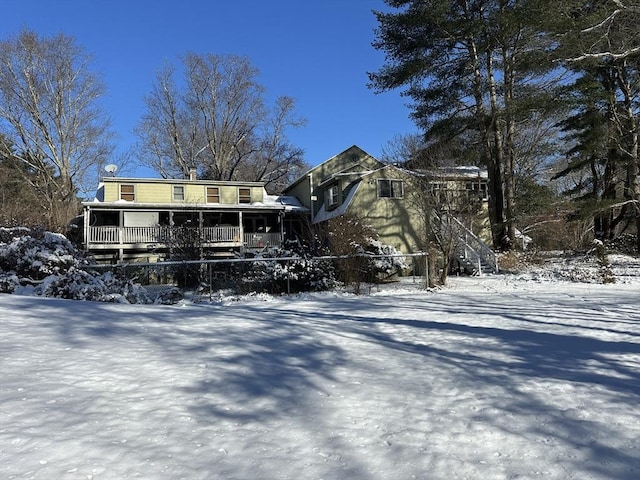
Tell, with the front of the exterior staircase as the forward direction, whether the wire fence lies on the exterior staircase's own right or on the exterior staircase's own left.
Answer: on the exterior staircase's own right

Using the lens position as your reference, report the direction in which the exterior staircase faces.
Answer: facing the viewer and to the right of the viewer

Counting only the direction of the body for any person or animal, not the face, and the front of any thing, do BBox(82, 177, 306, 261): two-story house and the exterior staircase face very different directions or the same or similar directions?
same or similar directions

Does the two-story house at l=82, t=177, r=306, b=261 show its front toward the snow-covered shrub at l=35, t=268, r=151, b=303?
yes

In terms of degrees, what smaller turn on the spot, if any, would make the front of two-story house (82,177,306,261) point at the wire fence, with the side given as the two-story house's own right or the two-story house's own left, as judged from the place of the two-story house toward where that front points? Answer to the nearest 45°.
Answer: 0° — it already faces it

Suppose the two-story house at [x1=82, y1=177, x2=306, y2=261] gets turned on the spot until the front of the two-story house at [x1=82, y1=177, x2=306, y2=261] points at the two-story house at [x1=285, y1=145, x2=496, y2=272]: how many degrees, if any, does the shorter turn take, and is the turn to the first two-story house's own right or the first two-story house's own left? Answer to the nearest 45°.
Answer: approximately 45° to the first two-story house's own left

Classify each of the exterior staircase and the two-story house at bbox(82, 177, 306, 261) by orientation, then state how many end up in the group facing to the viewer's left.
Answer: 0

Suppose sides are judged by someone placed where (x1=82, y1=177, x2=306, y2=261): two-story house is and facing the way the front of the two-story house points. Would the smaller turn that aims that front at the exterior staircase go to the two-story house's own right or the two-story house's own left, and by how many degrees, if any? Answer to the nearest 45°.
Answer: approximately 45° to the two-story house's own left

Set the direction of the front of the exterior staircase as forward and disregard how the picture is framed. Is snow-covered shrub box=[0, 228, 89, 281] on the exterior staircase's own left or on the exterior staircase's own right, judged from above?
on the exterior staircase's own right

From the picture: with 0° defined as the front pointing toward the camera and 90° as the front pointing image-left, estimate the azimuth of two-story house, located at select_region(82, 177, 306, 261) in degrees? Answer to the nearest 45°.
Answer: approximately 0°

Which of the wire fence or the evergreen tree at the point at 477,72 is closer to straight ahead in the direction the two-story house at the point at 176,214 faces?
the wire fence
